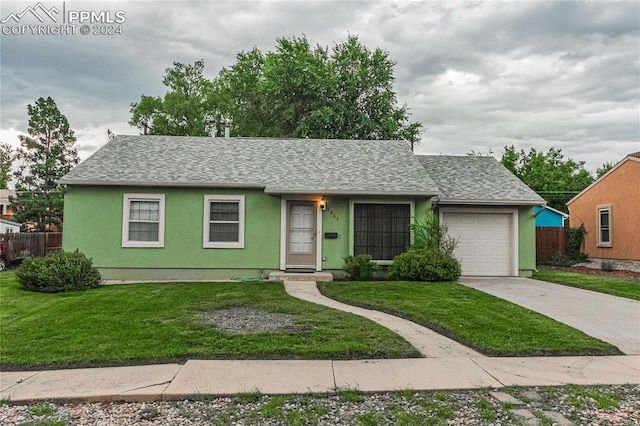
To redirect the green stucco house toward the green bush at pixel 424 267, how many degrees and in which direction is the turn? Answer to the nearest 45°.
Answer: approximately 90° to its left

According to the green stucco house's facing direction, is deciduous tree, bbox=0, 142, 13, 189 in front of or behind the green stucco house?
behind

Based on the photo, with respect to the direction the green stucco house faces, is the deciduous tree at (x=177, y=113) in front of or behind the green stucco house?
behind

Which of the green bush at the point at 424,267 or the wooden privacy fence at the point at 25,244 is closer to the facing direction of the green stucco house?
the green bush

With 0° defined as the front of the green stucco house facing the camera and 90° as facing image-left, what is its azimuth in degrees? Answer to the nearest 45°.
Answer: approximately 0°

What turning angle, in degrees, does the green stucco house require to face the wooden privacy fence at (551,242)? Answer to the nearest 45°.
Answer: approximately 135° to its left

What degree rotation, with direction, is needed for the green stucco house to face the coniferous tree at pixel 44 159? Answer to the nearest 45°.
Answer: approximately 135° to its right

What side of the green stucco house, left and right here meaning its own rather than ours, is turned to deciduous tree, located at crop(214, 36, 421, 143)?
back

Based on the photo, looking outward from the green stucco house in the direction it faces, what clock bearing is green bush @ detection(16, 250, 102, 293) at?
The green bush is roughly at 2 o'clock from the green stucco house.

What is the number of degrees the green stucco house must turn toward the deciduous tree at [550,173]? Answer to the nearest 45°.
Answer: approximately 135° to its left
